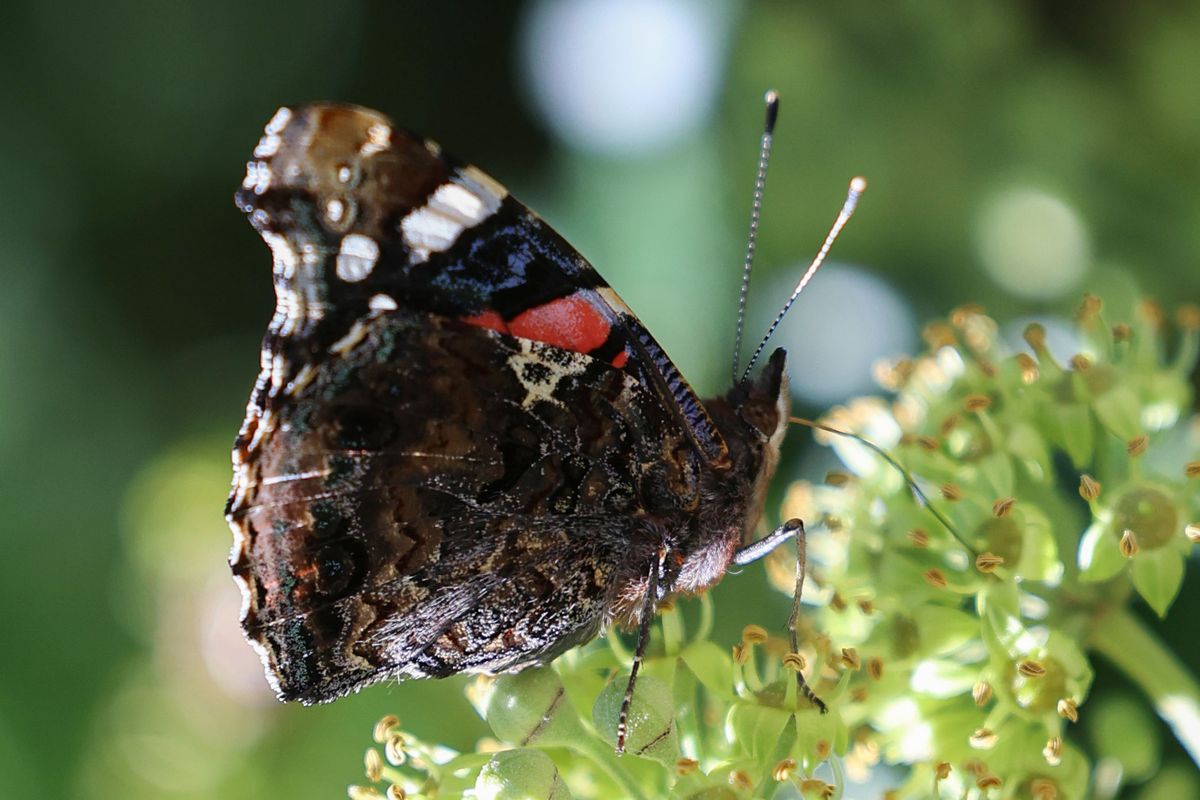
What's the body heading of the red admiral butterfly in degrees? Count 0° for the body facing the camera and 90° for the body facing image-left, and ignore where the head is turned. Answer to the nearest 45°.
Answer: approximately 270°
